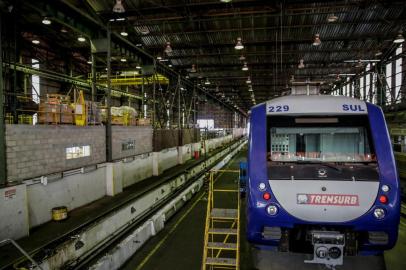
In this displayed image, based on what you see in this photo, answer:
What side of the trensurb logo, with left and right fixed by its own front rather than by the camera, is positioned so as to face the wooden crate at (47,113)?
right

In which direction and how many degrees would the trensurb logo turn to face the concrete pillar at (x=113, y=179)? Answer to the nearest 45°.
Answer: approximately 135° to its right

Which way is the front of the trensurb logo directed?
toward the camera

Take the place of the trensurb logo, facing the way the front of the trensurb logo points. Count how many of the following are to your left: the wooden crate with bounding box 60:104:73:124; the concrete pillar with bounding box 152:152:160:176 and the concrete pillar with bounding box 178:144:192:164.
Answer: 0

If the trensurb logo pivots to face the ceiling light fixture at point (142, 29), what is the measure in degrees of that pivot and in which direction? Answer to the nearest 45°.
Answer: approximately 135° to its right

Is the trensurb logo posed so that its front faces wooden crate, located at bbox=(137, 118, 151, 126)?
no

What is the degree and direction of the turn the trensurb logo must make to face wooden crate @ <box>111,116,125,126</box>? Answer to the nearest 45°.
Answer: approximately 135° to its right

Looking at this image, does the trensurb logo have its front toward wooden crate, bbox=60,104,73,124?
no

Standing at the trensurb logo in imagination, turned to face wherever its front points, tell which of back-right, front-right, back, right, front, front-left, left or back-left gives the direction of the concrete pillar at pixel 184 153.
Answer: back-right

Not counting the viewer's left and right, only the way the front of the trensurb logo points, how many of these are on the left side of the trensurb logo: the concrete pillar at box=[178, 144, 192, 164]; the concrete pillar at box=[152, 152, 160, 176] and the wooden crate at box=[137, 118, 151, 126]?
0
